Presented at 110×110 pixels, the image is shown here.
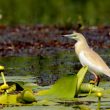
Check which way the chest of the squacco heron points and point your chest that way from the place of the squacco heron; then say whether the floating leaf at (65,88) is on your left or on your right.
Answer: on your left

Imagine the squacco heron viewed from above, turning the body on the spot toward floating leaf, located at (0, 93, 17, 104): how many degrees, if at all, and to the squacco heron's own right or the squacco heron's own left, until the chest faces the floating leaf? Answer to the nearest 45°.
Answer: approximately 45° to the squacco heron's own left

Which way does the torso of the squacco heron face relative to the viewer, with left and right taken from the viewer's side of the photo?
facing to the left of the viewer
